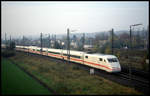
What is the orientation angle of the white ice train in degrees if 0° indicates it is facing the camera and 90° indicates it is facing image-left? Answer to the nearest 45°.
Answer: approximately 315°
